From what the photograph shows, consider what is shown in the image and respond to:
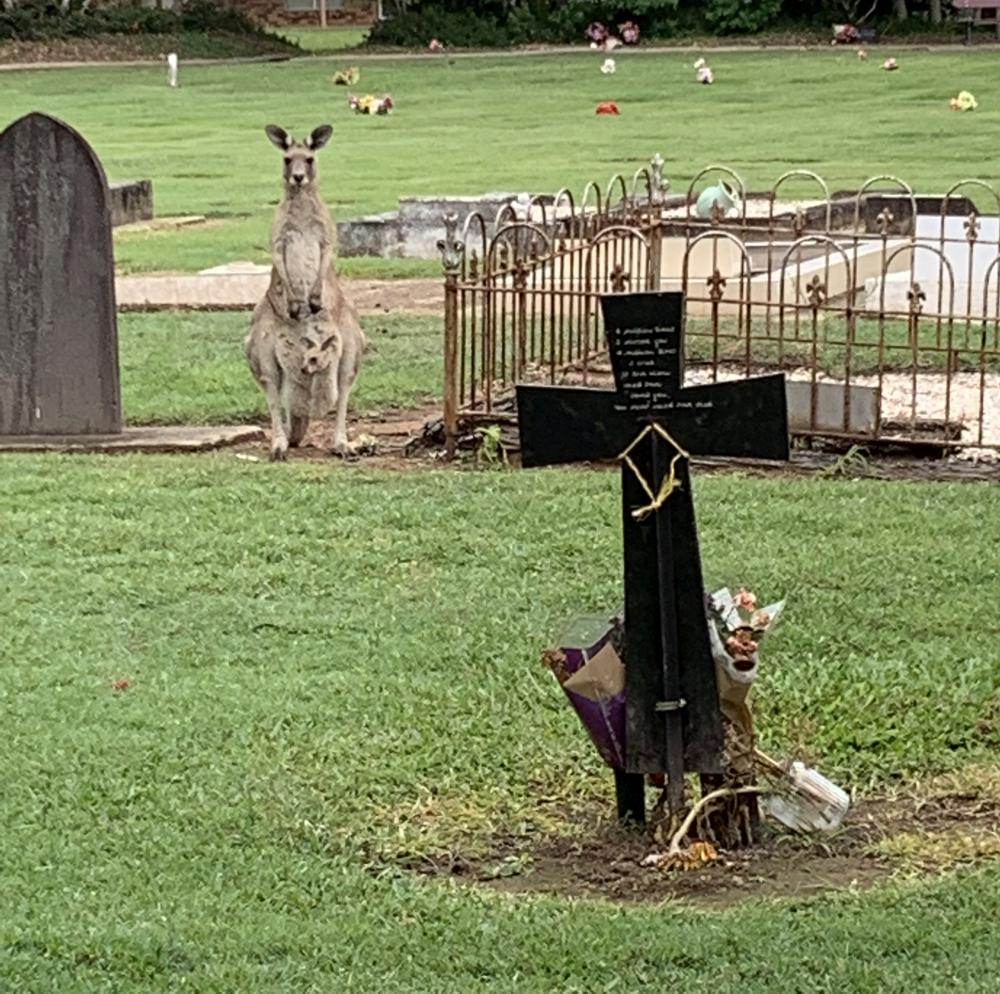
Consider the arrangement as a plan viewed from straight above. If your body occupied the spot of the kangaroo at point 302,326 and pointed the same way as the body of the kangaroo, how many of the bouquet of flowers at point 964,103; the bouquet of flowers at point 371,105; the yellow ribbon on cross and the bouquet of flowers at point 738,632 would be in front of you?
2

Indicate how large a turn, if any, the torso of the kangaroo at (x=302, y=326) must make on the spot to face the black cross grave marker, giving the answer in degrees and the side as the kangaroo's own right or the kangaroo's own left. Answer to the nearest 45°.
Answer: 0° — it already faces it

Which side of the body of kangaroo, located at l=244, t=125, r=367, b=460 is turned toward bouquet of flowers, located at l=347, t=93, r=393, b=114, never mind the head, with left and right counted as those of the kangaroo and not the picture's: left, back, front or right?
back

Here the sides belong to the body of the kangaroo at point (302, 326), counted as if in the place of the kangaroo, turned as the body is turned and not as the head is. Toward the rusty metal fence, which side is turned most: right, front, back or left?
left

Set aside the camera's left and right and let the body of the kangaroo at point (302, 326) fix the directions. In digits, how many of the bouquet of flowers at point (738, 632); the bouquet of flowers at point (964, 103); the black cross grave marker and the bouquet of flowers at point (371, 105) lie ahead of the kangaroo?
2

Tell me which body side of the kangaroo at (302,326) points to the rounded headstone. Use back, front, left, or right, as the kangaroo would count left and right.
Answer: right

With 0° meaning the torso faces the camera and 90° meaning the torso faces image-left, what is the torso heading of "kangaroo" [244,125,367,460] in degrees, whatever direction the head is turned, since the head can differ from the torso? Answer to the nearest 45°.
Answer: approximately 0°

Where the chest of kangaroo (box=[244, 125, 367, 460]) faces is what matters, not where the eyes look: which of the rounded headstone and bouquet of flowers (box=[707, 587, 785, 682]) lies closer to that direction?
the bouquet of flowers

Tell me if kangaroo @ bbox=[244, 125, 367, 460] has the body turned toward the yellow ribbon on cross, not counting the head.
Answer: yes

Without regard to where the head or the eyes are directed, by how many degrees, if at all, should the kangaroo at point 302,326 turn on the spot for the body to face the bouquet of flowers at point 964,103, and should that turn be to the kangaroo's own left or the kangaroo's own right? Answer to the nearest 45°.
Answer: approximately 135° to the kangaroo's own left
